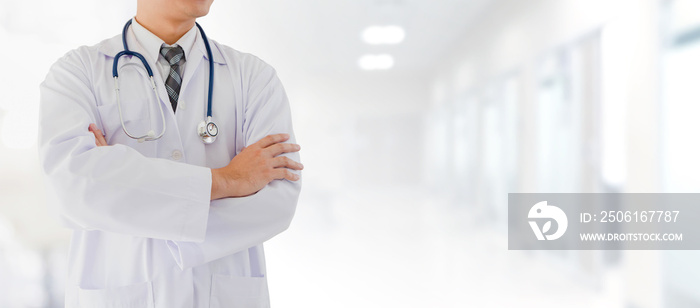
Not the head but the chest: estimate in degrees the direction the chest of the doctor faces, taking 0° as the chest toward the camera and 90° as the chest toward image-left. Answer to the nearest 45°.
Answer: approximately 0°
